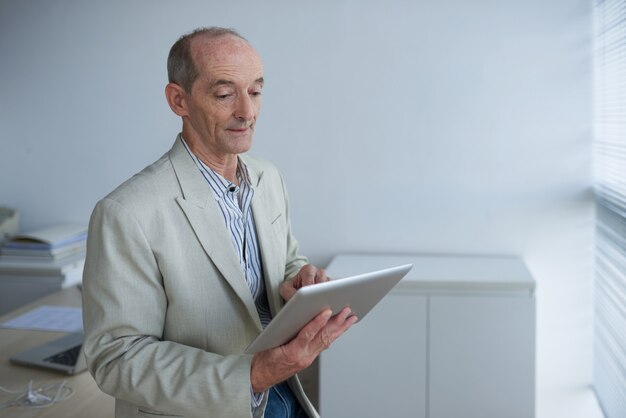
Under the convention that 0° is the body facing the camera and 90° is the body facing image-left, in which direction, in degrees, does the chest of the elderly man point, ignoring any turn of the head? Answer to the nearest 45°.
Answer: approximately 315°

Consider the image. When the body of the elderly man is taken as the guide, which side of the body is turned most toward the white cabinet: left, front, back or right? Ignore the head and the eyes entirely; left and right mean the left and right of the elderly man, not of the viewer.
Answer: left

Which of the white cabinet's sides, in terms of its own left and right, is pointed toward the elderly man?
front

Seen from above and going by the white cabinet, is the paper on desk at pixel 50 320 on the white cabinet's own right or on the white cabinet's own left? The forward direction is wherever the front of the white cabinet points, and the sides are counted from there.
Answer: on the white cabinet's own right

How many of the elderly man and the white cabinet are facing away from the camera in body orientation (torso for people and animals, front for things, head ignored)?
0

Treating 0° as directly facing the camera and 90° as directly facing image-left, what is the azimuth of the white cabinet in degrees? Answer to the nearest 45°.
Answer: approximately 0°

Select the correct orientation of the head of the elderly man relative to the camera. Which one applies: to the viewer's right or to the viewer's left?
to the viewer's right

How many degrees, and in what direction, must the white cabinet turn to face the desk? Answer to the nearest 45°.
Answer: approximately 45° to its right

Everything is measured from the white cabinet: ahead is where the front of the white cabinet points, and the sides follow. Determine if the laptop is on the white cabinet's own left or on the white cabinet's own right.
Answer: on the white cabinet's own right
